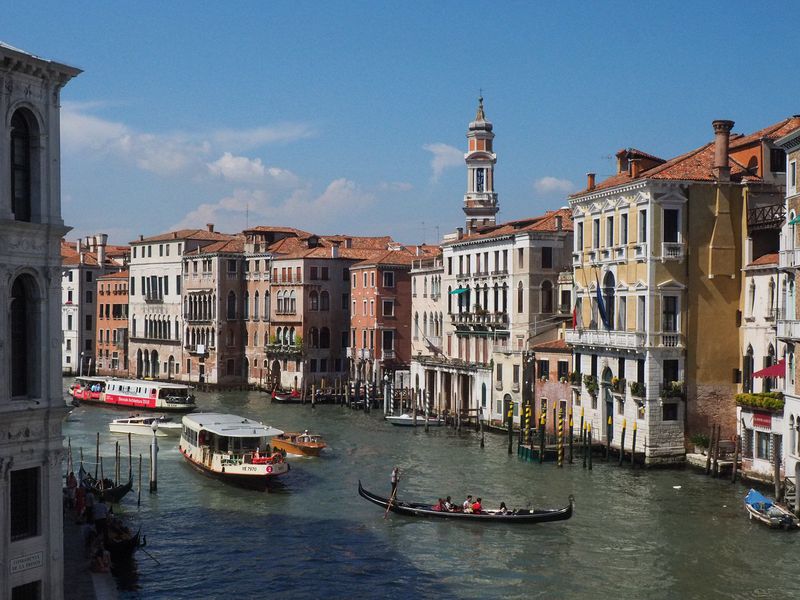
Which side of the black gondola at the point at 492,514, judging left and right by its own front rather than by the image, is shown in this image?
right

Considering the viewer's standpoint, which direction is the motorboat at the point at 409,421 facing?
facing to the left of the viewer

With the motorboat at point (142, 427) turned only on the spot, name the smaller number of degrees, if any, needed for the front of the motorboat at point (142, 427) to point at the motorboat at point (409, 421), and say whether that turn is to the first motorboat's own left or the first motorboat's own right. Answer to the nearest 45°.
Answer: approximately 180°

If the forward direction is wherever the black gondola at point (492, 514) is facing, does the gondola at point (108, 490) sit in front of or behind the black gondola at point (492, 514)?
behind

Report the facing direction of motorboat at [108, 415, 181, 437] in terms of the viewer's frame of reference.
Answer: facing to the left of the viewer

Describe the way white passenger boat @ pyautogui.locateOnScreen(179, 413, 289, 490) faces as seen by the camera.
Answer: facing the viewer and to the right of the viewer

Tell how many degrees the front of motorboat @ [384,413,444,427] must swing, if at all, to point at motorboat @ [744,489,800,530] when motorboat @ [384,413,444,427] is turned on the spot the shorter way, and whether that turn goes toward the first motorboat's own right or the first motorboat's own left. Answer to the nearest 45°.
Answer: approximately 90° to the first motorboat's own left

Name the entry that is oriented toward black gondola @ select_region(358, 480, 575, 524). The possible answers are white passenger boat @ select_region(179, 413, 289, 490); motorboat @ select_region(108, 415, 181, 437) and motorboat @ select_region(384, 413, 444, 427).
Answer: the white passenger boat

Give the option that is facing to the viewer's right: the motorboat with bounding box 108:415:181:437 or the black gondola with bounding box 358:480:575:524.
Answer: the black gondola

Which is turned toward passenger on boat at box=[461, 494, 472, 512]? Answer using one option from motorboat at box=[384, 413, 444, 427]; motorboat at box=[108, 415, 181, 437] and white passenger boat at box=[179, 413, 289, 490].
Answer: the white passenger boat

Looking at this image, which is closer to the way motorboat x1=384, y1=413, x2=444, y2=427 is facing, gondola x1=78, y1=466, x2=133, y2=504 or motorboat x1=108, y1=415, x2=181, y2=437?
the motorboat

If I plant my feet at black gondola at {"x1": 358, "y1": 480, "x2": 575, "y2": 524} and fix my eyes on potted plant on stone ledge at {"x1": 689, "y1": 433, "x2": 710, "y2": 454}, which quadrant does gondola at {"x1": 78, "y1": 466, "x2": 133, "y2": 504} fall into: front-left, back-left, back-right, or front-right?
back-left

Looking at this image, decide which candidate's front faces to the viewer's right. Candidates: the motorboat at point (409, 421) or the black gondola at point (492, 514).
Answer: the black gondola

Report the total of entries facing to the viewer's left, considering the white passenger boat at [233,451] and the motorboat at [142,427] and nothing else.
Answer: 1

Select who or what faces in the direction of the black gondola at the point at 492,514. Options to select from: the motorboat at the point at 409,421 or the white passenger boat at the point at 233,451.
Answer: the white passenger boat

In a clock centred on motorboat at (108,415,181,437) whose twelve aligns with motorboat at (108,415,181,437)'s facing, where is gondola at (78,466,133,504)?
The gondola is roughly at 9 o'clock from the motorboat.
